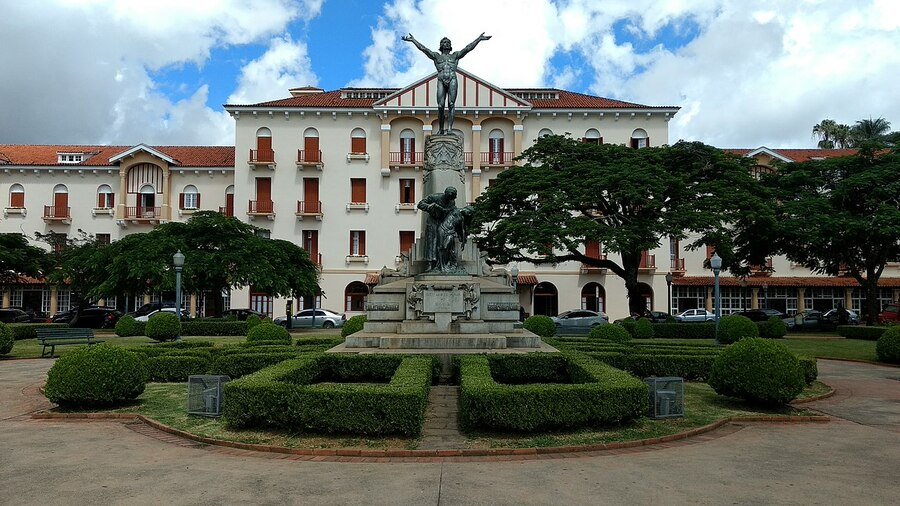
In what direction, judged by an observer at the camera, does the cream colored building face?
facing the viewer

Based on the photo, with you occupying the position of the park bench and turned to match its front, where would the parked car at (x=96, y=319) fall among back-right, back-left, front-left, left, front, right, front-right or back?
back-left

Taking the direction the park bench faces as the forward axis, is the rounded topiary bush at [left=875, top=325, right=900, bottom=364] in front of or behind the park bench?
in front

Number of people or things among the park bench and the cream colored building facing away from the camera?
0

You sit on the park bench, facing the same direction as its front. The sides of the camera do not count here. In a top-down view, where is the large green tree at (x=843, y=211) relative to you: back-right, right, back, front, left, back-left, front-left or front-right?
front-left

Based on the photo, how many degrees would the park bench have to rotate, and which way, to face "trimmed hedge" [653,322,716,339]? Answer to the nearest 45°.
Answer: approximately 45° to its left

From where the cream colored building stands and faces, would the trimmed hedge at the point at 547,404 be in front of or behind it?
in front

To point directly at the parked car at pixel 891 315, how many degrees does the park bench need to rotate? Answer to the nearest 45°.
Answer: approximately 45° to its left

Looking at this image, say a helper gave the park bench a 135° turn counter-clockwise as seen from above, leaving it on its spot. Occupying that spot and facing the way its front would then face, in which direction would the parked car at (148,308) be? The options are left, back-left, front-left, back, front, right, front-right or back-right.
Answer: front

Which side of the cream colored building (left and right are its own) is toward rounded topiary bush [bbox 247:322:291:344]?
front

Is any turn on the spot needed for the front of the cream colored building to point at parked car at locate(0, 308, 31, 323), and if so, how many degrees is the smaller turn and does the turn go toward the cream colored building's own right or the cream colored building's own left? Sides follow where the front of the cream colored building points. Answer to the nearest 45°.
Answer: approximately 90° to the cream colored building's own right
